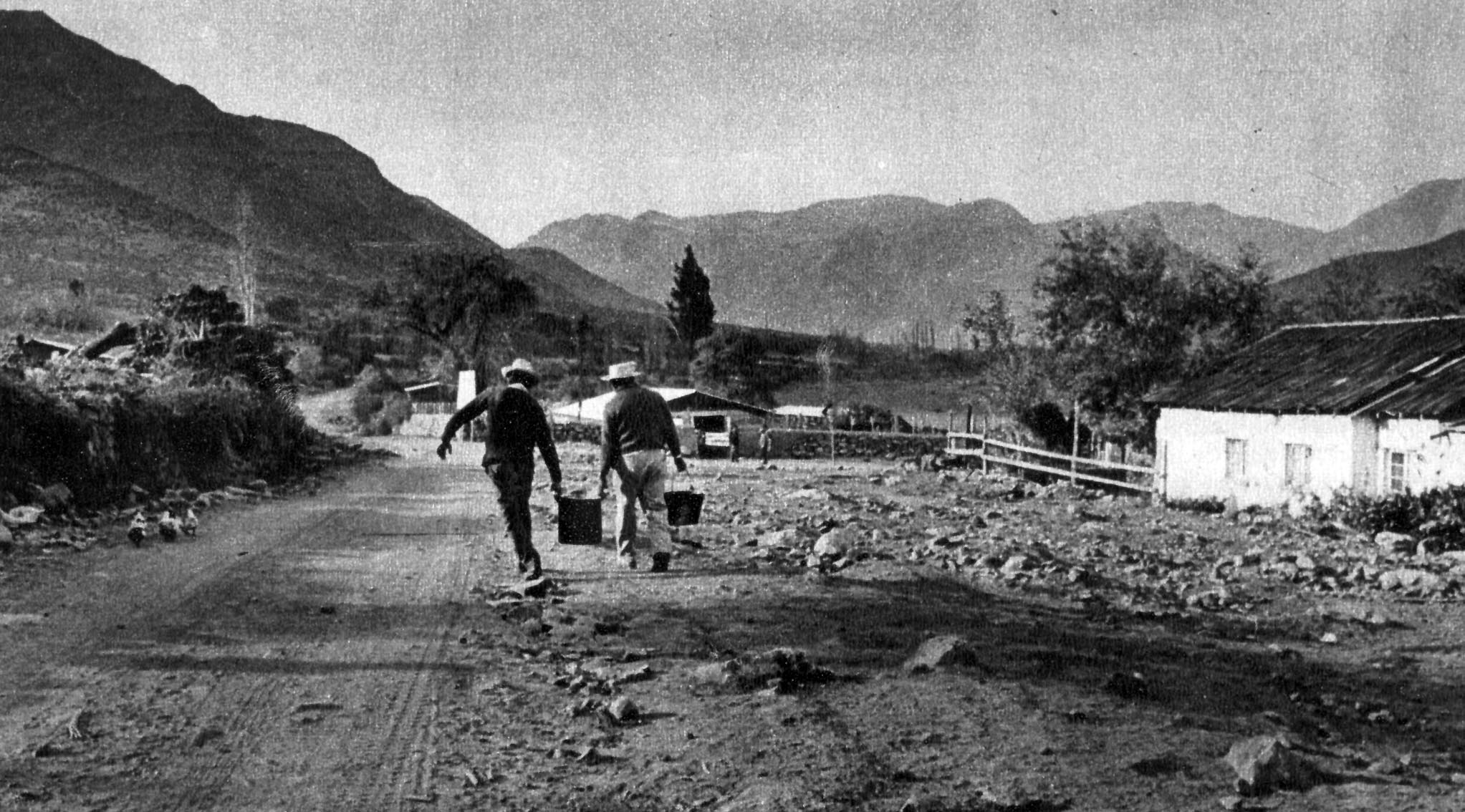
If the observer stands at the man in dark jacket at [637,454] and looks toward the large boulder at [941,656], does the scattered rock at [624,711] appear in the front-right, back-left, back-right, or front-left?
front-right

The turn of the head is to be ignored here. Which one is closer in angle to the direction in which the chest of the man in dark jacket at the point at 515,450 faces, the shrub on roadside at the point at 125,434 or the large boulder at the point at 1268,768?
the shrub on roadside

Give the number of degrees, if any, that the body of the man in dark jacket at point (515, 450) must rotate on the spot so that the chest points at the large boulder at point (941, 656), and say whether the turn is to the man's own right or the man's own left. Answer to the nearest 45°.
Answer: approximately 135° to the man's own right

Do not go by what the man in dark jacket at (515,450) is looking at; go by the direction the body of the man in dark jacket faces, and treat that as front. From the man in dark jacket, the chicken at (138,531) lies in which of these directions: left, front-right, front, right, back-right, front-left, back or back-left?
front-left

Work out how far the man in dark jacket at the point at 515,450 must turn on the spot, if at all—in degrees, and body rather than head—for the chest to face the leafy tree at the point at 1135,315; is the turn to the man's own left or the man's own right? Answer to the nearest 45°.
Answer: approximately 45° to the man's own right

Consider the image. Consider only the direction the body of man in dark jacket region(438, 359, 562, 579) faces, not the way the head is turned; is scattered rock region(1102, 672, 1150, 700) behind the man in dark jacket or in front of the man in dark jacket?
behind

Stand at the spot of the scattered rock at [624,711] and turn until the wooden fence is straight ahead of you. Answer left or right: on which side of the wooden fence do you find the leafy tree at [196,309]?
left

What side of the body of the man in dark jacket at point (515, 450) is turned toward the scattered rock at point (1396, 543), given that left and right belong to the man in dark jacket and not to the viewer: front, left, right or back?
right

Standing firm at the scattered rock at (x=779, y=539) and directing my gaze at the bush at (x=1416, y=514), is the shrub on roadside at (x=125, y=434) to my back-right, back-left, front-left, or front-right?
back-left

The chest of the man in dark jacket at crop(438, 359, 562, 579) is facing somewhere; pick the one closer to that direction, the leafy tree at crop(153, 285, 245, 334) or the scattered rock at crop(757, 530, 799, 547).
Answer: the leafy tree

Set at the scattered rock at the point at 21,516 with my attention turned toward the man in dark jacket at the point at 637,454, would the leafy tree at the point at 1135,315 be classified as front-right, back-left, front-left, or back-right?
front-left

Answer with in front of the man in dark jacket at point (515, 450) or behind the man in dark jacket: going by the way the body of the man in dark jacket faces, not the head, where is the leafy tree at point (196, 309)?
in front

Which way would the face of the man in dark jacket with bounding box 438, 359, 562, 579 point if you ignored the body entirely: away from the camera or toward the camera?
away from the camera

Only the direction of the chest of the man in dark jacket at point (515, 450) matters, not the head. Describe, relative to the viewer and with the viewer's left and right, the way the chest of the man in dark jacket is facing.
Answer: facing away from the viewer

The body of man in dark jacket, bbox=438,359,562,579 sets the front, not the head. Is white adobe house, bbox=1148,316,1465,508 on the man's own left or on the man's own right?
on the man's own right

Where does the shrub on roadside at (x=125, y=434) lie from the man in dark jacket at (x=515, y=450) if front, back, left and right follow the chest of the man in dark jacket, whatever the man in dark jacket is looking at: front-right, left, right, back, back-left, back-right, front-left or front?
front-left
